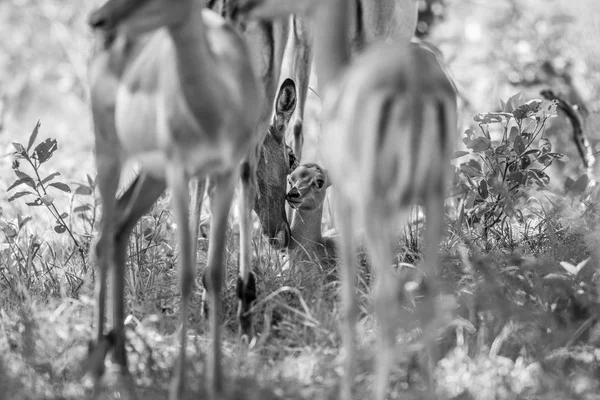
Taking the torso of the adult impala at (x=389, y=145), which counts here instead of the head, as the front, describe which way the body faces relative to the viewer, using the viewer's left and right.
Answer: facing away from the viewer and to the left of the viewer

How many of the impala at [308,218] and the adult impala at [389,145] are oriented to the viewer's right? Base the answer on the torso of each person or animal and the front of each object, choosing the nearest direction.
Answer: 0

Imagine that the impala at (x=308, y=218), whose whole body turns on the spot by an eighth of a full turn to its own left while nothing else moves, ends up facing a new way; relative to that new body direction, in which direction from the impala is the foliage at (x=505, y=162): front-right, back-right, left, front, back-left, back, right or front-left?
left

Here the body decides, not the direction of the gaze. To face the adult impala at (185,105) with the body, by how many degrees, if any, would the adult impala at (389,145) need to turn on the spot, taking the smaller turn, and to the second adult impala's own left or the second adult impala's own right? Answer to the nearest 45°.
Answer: approximately 45° to the second adult impala's own left

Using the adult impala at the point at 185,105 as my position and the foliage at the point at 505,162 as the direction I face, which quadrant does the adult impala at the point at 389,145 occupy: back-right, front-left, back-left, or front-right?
front-right

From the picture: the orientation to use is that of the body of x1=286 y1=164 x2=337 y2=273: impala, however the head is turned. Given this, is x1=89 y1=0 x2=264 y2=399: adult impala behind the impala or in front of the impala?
in front

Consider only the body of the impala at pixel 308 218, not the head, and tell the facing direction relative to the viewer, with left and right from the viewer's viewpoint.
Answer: facing the viewer and to the left of the viewer

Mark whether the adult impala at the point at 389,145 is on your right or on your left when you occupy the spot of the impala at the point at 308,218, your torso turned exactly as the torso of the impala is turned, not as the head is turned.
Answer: on your left
